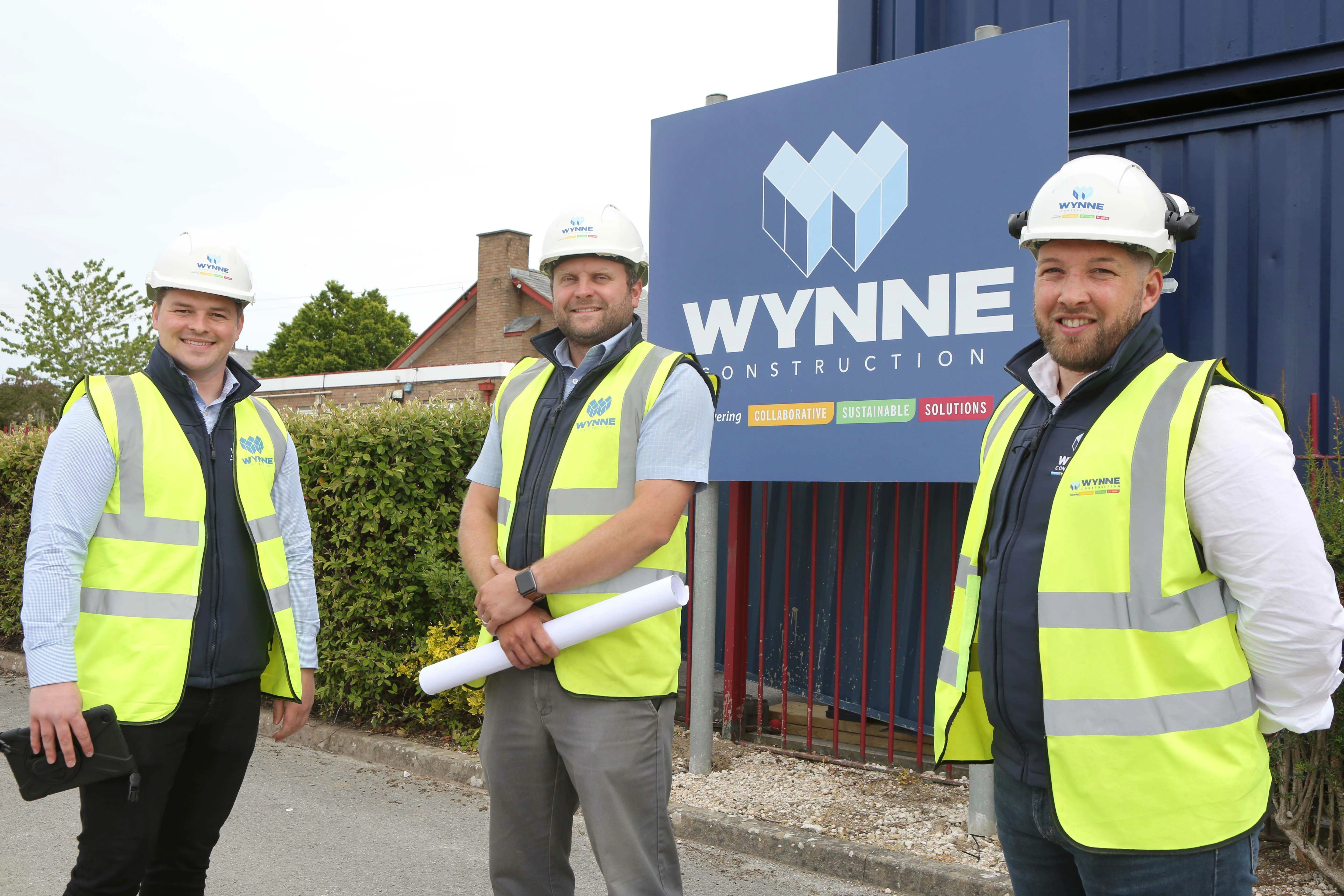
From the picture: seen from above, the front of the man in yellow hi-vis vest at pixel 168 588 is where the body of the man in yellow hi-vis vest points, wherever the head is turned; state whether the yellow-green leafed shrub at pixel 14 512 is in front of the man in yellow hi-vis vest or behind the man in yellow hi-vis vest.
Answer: behind

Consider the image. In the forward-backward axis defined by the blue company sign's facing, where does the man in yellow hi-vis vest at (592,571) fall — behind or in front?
in front

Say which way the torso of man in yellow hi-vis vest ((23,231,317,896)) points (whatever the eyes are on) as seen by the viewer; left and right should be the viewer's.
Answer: facing the viewer and to the right of the viewer

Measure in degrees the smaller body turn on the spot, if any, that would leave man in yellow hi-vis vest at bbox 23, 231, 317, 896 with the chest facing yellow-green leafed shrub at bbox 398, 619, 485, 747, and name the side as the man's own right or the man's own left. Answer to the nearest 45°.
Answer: approximately 90° to the man's own left

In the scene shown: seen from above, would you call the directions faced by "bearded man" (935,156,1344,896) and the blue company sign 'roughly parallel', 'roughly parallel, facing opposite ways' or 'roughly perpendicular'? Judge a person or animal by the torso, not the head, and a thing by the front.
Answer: roughly parallel

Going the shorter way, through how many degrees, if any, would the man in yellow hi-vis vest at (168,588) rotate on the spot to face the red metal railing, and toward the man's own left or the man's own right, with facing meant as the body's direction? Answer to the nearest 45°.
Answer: approximately 90° to the man's own left

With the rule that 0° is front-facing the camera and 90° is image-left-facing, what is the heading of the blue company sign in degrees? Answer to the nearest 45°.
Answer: approximately 45°

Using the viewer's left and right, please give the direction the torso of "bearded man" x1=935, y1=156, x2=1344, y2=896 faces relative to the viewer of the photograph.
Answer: facing the viewer and to the left of the viewer

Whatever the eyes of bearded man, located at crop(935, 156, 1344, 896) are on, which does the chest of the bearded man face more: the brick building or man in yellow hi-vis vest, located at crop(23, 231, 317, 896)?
the man in yellow hi-vis vest

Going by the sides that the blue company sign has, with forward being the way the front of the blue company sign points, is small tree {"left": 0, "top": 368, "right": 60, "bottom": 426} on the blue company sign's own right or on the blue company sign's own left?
on the blue company sign's own right

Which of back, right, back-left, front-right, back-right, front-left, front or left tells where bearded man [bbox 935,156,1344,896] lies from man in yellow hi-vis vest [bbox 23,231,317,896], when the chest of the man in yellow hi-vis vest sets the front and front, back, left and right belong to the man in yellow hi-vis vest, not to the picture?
front

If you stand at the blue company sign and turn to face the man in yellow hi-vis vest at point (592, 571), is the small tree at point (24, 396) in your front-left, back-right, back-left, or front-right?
back-right
